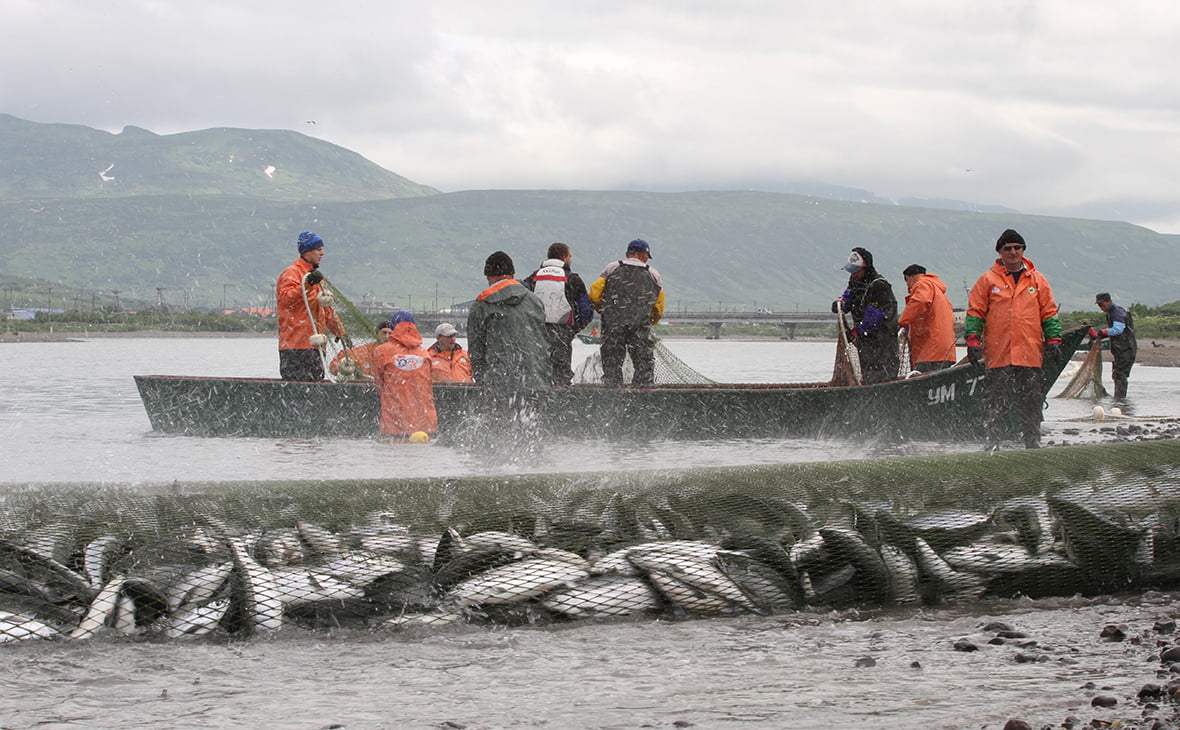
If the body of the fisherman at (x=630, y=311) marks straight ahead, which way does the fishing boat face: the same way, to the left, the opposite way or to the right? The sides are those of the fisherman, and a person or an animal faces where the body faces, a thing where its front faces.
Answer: to the right

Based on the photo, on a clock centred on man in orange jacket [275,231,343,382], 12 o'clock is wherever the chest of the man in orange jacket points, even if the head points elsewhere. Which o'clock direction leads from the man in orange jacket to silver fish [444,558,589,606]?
The silver fish is roughly at 3 o'clock from the man in orange jacket.

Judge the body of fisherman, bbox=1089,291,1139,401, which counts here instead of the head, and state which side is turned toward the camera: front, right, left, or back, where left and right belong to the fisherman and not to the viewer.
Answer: left

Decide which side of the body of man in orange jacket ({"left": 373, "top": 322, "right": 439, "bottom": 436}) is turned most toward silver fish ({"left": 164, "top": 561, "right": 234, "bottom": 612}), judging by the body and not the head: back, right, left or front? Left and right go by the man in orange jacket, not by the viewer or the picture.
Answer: back

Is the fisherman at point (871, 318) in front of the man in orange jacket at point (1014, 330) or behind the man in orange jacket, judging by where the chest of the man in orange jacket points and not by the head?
behind

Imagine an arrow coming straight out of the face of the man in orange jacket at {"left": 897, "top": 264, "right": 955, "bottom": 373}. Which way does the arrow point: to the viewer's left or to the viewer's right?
to the viewer's left

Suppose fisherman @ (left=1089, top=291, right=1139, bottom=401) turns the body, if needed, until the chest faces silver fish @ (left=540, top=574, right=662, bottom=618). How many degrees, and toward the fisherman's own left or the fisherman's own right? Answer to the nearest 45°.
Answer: approximately 90° to the fisherman's own left

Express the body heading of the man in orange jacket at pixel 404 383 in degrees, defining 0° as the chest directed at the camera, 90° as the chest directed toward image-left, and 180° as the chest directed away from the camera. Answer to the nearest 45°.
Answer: approximately 180°

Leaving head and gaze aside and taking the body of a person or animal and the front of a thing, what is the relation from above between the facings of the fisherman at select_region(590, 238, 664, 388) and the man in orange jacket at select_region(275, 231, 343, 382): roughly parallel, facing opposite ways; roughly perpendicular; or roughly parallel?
roughly perpendicular

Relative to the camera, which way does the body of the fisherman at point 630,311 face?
away from the camera

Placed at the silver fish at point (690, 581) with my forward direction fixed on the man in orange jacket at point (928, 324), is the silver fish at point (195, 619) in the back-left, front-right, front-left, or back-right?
back-left

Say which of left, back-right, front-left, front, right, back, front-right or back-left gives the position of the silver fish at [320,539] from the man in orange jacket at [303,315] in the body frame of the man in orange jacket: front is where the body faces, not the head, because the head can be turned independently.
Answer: right

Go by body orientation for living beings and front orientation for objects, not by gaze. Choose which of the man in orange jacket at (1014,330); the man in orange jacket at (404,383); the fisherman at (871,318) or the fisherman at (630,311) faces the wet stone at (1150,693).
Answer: the man in orange jacket at (1014,330)

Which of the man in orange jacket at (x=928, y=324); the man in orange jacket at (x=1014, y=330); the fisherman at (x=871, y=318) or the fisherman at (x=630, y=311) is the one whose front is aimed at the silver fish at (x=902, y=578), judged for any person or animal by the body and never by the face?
the man in orange jacket at (x=1014, y=330)

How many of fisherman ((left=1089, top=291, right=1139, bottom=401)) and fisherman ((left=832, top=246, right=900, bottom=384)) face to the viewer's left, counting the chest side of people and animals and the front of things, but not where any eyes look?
2

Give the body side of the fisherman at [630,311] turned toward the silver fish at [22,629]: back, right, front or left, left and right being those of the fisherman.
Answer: back
